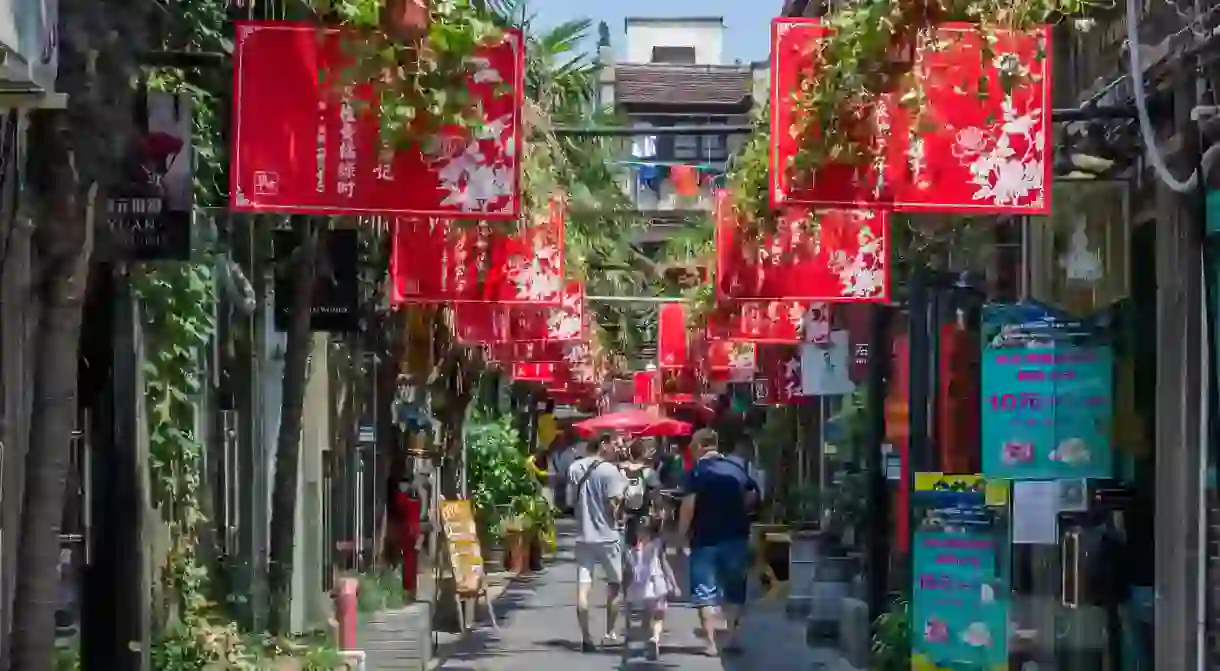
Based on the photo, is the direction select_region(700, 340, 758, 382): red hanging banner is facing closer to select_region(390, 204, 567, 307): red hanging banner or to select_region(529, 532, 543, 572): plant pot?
the red hanging banner

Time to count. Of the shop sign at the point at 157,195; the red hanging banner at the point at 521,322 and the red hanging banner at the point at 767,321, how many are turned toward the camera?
3

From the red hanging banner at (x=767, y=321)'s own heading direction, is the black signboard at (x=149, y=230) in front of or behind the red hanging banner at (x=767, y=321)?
in front

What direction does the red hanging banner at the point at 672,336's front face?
toward the camera

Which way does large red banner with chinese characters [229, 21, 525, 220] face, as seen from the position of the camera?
facing the viewer

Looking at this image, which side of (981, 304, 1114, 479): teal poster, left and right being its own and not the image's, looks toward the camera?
front

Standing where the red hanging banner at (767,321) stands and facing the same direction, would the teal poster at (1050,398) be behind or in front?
in front

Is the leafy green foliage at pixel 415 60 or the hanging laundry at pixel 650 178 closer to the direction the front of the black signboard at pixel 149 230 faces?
the leafy green foliage

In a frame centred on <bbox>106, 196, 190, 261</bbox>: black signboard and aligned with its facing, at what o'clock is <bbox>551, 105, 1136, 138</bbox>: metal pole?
The metal pole is roughly at 8 o'clock from the black signboard.

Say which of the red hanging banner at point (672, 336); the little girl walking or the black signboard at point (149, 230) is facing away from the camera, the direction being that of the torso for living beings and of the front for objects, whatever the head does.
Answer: the little girl walking

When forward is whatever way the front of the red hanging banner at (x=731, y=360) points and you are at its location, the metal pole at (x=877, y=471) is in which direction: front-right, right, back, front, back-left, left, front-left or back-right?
front

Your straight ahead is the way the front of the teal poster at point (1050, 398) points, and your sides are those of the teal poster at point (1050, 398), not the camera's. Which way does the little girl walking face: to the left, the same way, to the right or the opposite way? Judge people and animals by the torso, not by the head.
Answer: the opposite way

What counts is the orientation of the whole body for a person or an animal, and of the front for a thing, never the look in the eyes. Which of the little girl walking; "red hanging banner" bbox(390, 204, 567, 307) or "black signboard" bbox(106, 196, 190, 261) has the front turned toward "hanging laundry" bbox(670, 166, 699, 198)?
the little girl walking

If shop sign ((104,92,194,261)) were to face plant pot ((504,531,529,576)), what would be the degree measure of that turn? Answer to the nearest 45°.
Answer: approximately 180°

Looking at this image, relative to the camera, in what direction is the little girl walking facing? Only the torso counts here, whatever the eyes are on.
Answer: away from the camera
